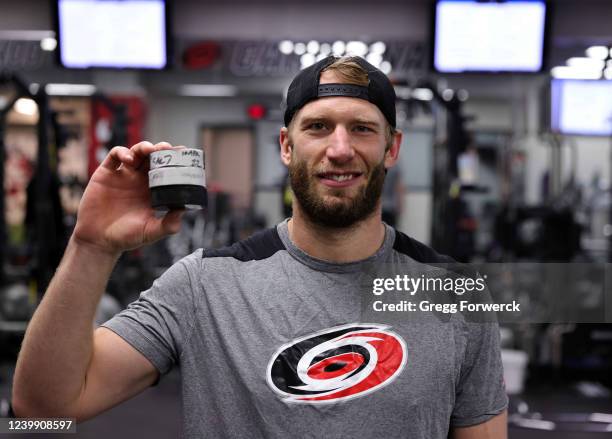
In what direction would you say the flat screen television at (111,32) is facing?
toward the camera

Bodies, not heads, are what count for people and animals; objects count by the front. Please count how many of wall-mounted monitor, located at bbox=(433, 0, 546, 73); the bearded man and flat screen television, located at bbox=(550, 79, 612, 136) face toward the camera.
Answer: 3

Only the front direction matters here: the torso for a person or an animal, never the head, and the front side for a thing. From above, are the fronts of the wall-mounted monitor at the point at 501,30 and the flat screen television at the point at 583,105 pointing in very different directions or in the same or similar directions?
same or similar directions

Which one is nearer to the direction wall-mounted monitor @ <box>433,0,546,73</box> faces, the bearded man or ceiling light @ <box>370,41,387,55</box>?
the bearded man

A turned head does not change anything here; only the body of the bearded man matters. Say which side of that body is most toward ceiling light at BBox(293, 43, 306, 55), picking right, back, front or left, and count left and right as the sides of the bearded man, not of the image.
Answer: back

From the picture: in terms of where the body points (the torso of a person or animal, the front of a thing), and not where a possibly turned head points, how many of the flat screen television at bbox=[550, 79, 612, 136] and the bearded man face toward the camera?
2

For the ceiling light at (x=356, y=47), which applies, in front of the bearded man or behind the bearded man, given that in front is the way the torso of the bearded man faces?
behind

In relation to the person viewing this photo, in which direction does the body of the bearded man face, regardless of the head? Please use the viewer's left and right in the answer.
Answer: facing the viewer

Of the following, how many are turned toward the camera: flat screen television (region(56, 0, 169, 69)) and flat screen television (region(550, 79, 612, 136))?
2

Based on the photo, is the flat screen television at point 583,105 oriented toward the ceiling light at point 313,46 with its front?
no

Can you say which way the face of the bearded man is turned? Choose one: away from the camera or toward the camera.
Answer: toward the camera

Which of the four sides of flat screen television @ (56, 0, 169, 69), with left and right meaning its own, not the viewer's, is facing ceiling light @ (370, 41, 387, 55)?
left

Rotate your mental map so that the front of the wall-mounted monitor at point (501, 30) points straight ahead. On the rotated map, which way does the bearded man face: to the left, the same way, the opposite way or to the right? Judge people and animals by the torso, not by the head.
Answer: the same way
